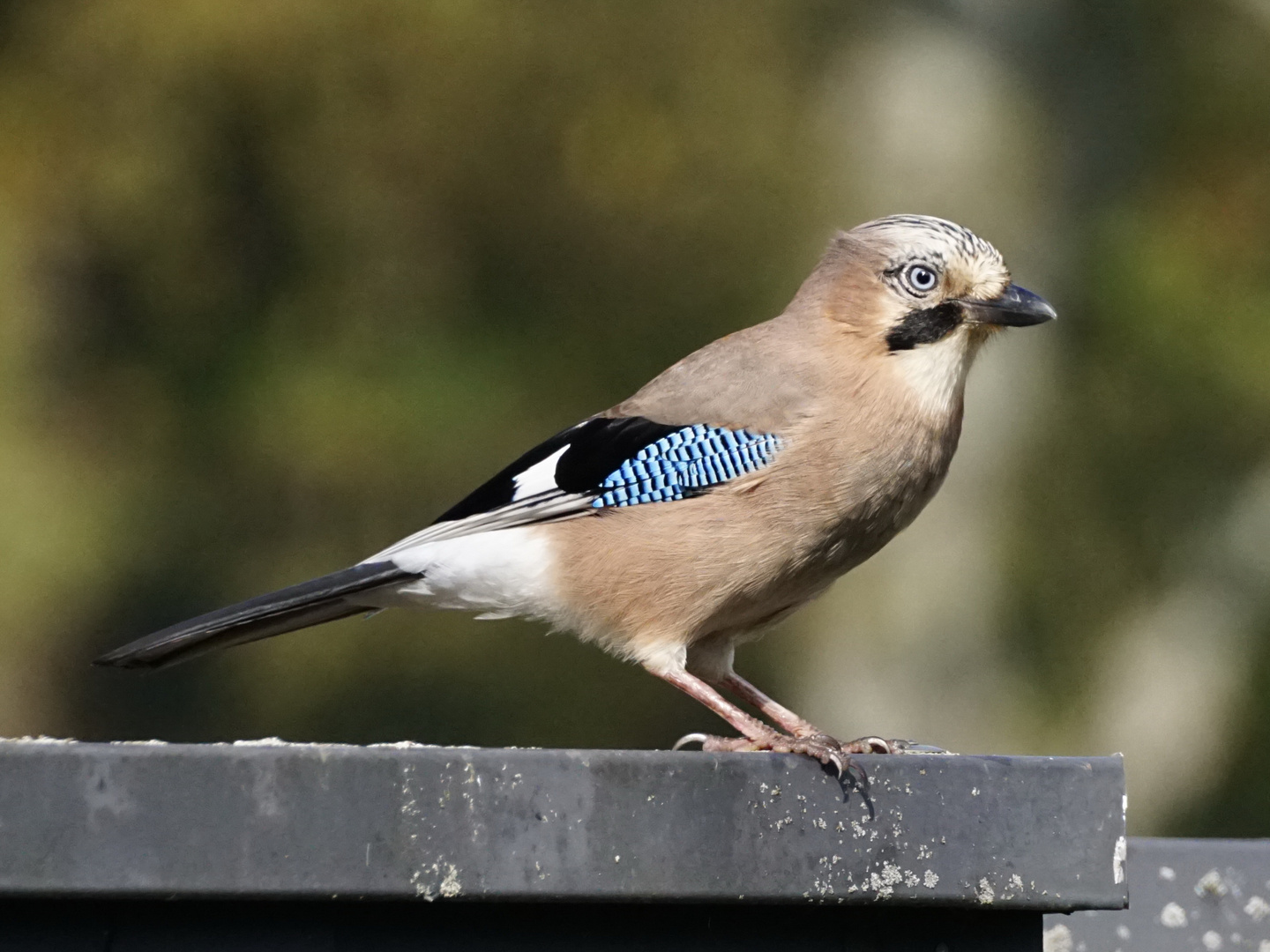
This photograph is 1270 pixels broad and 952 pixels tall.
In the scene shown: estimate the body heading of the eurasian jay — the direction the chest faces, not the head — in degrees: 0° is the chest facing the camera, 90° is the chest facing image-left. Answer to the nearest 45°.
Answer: approximately 270°
